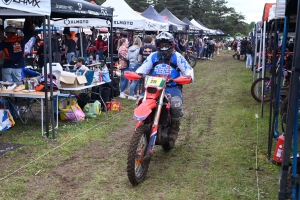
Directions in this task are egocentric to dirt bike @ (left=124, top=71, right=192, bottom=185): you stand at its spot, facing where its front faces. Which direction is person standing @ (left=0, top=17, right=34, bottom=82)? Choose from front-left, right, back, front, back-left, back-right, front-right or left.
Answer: right

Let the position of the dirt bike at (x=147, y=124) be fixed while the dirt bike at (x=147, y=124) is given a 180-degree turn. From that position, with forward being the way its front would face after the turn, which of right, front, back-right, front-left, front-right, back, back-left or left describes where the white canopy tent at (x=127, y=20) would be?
front-left

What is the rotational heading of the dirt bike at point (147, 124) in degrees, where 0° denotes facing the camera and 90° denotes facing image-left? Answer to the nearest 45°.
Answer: approximately 45°

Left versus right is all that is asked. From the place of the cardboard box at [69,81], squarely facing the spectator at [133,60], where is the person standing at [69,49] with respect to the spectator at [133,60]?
left

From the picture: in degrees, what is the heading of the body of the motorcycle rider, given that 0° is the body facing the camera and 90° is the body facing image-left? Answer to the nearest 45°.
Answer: approximately 0°

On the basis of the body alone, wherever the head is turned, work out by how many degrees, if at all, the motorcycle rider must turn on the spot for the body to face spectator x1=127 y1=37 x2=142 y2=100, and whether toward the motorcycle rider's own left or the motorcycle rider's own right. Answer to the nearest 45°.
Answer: approximately 180°

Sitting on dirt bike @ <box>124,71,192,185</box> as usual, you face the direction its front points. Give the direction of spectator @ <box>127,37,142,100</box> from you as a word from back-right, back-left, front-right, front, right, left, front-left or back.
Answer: back-right

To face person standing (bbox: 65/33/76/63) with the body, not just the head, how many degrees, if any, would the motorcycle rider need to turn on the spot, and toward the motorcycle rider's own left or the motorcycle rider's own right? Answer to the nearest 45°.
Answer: approximately 180°
